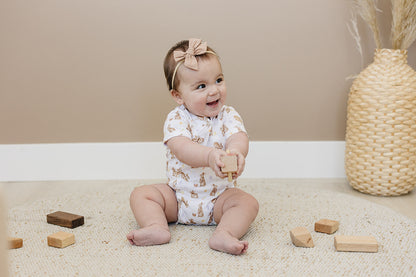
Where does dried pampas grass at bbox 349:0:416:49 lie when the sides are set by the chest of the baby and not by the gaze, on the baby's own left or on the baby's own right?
on the baby's own left

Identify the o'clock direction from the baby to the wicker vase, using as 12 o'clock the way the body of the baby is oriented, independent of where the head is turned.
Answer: The wicker vase is roughly at 8 o'clock from the baby.

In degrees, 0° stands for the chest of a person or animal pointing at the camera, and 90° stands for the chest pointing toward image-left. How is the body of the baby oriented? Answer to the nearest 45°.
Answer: approximately 0°

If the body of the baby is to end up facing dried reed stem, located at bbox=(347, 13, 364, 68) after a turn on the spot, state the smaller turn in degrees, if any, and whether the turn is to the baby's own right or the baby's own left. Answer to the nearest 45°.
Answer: approximately 135° to the baby's own left

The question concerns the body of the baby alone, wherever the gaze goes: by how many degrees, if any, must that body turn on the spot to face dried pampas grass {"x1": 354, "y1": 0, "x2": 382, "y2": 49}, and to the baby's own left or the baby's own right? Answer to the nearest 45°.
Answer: approximately 135° to the baby's own left
